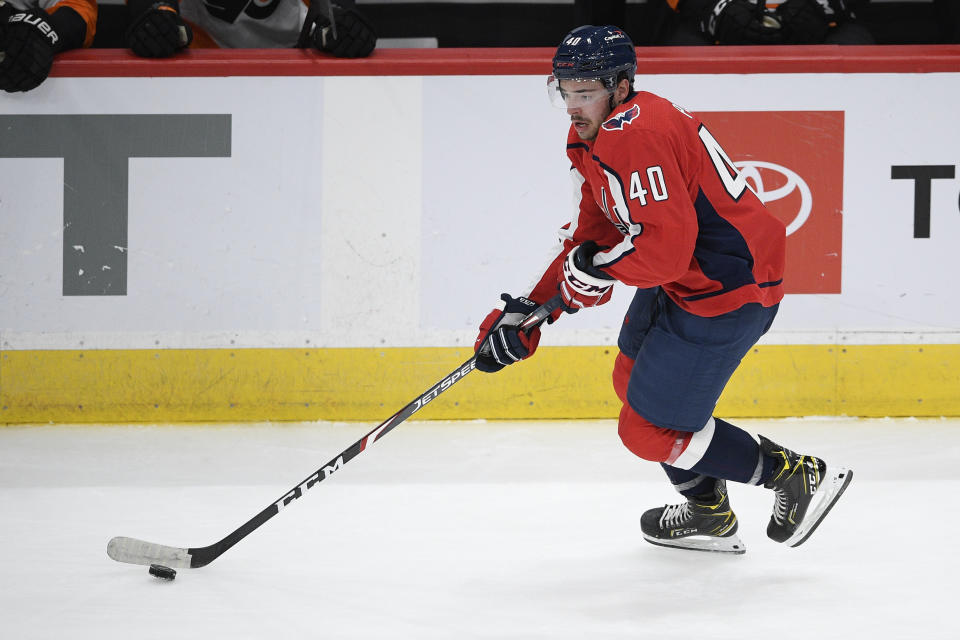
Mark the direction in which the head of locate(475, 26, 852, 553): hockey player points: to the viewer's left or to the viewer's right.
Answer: to the viewer's left

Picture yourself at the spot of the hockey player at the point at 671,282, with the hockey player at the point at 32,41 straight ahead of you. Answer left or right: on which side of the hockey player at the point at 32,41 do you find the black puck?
left

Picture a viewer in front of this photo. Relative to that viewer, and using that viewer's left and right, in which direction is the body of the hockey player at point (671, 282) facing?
facing to the left of the viewer

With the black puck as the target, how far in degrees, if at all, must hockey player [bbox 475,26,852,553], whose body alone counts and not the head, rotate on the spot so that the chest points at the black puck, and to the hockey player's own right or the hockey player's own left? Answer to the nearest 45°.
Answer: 0° — they already face it
